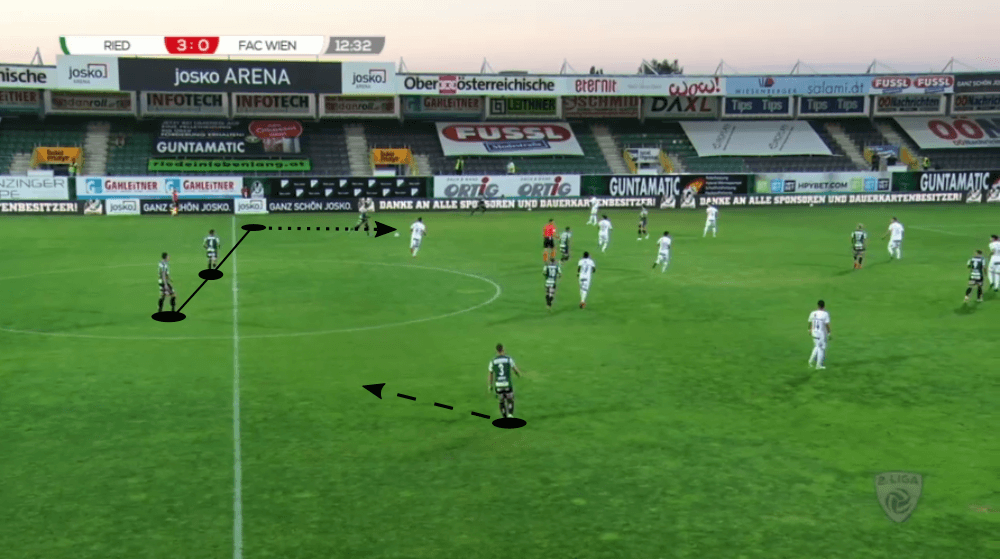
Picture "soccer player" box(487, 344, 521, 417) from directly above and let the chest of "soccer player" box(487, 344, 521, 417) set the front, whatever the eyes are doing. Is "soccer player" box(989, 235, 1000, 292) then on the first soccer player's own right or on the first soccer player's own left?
on the first soccer player's own right

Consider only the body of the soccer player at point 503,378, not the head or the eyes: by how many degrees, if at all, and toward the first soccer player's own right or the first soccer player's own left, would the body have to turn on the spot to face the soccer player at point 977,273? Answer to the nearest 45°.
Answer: approximately 45° to the first soccer player's own right

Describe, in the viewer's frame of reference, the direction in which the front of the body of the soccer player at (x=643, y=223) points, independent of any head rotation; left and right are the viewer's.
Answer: facing to the left of the viewer

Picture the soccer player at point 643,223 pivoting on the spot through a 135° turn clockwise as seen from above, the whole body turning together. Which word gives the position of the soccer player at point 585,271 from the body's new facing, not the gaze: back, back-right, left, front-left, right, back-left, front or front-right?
back-right

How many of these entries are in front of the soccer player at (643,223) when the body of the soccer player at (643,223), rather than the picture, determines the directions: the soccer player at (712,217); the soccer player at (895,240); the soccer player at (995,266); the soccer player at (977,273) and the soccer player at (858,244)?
0

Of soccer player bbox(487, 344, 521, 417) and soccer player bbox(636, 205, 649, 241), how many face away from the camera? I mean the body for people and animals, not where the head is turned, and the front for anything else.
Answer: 1

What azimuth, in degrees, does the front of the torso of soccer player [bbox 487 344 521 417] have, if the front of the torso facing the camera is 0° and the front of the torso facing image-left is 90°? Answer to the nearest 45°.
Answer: approximately 180°

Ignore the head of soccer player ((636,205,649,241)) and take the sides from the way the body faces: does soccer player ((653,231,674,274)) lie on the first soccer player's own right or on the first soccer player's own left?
on the first soccer player's own left

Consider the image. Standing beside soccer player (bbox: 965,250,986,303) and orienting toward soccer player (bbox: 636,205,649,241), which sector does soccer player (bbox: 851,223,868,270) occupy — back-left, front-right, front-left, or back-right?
front-right

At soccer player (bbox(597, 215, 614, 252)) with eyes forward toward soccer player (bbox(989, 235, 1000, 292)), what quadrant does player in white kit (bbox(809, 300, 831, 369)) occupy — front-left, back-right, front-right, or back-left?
front-right

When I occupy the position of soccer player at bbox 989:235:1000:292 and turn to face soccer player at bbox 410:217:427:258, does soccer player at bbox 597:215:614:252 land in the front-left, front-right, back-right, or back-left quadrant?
front-right

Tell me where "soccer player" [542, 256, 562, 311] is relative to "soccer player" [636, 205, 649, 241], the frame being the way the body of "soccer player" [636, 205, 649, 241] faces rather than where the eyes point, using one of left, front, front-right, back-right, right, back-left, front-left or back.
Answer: left

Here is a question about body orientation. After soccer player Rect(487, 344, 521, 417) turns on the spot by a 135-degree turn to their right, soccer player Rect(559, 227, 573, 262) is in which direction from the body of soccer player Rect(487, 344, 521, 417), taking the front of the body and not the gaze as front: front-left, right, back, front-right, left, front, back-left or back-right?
back-left

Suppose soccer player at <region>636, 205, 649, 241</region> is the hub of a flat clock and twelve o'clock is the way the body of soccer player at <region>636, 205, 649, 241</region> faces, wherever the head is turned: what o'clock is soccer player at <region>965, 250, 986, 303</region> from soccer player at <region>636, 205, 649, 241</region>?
soccer player at <region>965, 250, 986, 303</region> is roughly at 8 o'clock from soccer player at <region>636, 205, 649, 241</region>.

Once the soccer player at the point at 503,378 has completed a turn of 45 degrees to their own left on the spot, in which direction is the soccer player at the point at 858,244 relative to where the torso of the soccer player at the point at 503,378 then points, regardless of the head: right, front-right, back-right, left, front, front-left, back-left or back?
right

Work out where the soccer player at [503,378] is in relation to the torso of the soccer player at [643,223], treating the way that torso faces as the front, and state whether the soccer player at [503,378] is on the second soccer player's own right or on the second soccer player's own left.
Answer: on the second soccer player's own left

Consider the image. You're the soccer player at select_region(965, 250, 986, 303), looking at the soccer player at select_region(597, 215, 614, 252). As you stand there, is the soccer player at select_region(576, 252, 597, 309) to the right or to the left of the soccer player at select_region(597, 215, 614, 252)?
left
